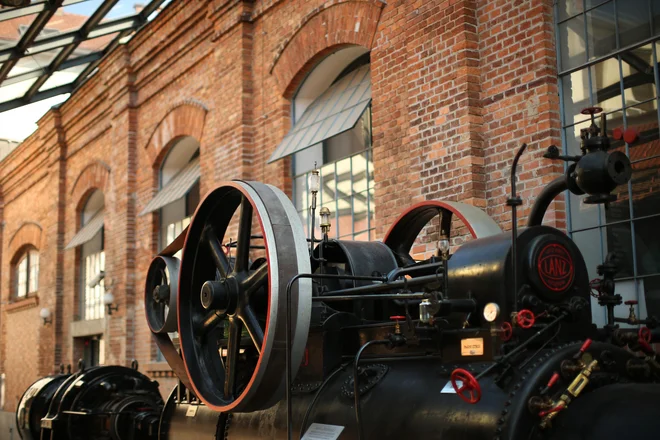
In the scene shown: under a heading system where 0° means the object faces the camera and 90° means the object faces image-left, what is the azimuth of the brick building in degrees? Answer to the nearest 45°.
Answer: approximately 45°
